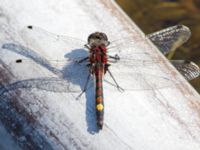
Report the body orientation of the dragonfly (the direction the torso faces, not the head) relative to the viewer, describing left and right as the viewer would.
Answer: facing away from the viewer
